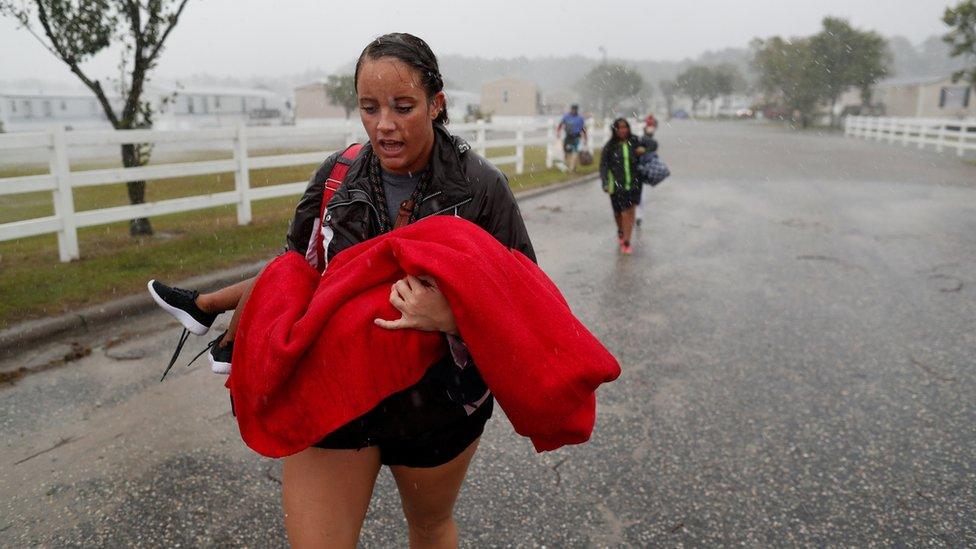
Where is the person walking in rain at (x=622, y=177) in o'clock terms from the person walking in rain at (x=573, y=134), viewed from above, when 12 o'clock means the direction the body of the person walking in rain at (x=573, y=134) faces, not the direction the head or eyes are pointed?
the person walking in rain at (x=622, y=177) is roughly at 12 o'clock from the person walking in rain at (x=573, y=134).

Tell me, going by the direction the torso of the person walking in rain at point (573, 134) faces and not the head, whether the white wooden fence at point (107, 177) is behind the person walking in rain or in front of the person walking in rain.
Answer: in front

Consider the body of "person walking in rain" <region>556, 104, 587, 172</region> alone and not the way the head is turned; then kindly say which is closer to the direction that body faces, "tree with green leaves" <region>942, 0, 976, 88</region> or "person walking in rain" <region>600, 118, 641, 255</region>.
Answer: the person walking in rain

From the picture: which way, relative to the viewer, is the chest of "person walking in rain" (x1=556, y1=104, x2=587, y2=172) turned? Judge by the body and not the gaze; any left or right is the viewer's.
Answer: facing the viewer

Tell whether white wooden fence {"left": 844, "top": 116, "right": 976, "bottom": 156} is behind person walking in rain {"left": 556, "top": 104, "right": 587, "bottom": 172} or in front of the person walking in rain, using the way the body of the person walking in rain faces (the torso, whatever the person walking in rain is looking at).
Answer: behind

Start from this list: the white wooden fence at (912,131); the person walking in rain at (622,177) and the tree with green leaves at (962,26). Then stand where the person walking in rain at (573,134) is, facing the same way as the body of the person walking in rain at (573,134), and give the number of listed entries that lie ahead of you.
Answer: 1
